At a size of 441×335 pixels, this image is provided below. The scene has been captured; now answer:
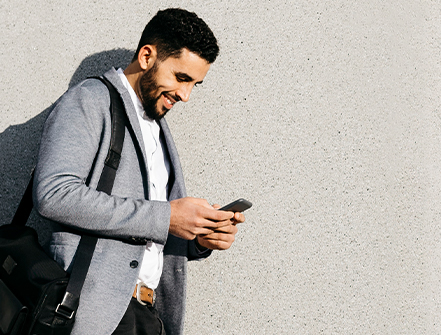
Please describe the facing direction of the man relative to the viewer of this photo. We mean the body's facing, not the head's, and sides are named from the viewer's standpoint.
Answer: facing the viewer and to the right of the viewer
